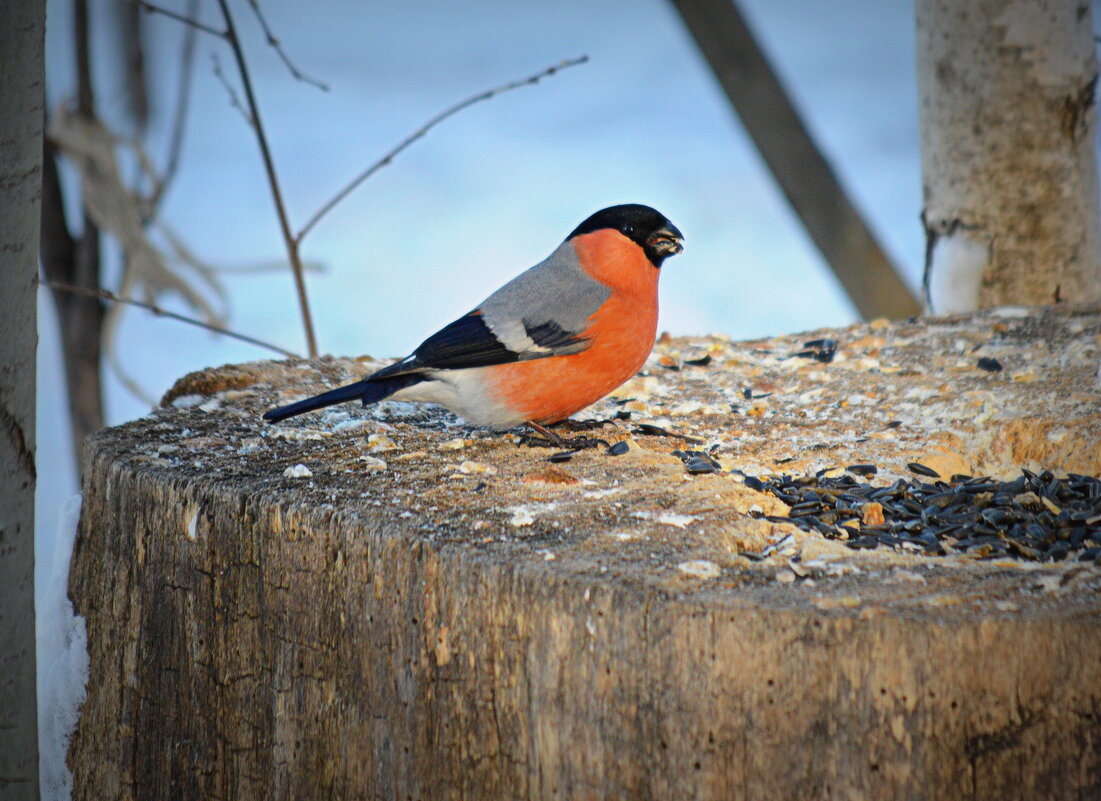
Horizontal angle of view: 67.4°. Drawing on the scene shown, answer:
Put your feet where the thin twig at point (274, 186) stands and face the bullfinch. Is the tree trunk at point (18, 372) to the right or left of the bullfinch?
right

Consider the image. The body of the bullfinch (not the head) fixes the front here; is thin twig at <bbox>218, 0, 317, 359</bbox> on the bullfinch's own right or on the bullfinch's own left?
on the bullfinch's own left

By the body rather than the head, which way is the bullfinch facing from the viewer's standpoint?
to the viewer's right

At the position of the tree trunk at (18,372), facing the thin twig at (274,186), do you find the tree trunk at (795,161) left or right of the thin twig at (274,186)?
right

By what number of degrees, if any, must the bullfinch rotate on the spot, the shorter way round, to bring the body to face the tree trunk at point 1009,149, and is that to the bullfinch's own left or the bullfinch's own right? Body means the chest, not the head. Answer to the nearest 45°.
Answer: approximately 45° to the bullfinch's own left

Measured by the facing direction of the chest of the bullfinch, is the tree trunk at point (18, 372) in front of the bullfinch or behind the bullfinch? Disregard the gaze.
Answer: behind

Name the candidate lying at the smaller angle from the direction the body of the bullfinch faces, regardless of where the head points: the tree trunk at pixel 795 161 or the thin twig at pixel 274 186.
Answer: the tree trunk

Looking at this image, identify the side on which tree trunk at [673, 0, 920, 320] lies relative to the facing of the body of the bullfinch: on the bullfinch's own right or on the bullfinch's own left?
on the bullfinch's own left

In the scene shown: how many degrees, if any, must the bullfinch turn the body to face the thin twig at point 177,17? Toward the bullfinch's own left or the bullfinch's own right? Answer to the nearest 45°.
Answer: approximately 135° to the bullfinch's own left

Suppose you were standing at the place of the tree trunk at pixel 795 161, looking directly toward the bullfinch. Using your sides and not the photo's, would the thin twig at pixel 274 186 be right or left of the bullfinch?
right
